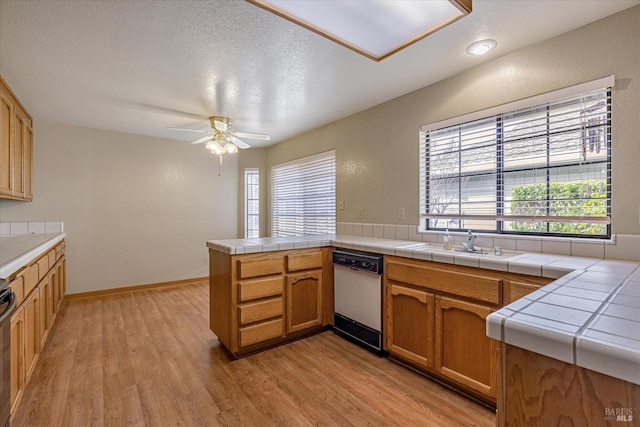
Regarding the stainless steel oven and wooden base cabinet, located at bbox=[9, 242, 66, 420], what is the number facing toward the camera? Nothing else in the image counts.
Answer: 0

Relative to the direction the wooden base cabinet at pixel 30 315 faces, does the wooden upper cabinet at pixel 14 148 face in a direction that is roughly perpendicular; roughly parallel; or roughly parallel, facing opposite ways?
roughly parallel

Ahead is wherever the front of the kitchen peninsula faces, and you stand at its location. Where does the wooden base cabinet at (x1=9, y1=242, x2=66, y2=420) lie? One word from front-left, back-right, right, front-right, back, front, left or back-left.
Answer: front-right

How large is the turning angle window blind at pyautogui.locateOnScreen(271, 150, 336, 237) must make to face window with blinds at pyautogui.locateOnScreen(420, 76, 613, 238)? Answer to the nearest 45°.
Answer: approximately 90° to its left

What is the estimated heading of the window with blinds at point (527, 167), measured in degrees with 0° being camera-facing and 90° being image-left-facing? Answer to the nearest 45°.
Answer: approximately 45°

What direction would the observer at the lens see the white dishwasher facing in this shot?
facing the viewer and to the left of the viewer

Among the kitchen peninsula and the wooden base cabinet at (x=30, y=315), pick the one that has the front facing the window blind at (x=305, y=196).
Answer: the wooden base cabinet

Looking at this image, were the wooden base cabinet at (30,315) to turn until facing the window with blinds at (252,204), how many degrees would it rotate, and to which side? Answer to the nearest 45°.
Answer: approximately 45° to its left

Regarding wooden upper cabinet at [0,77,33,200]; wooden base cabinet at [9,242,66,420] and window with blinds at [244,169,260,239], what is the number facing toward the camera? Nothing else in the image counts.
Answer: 1

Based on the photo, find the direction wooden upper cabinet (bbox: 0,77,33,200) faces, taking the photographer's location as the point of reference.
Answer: facing to the right of the viewer

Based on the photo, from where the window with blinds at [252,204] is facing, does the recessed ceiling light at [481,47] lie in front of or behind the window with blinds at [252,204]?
in front

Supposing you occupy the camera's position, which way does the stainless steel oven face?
facing to the right of the viewer
